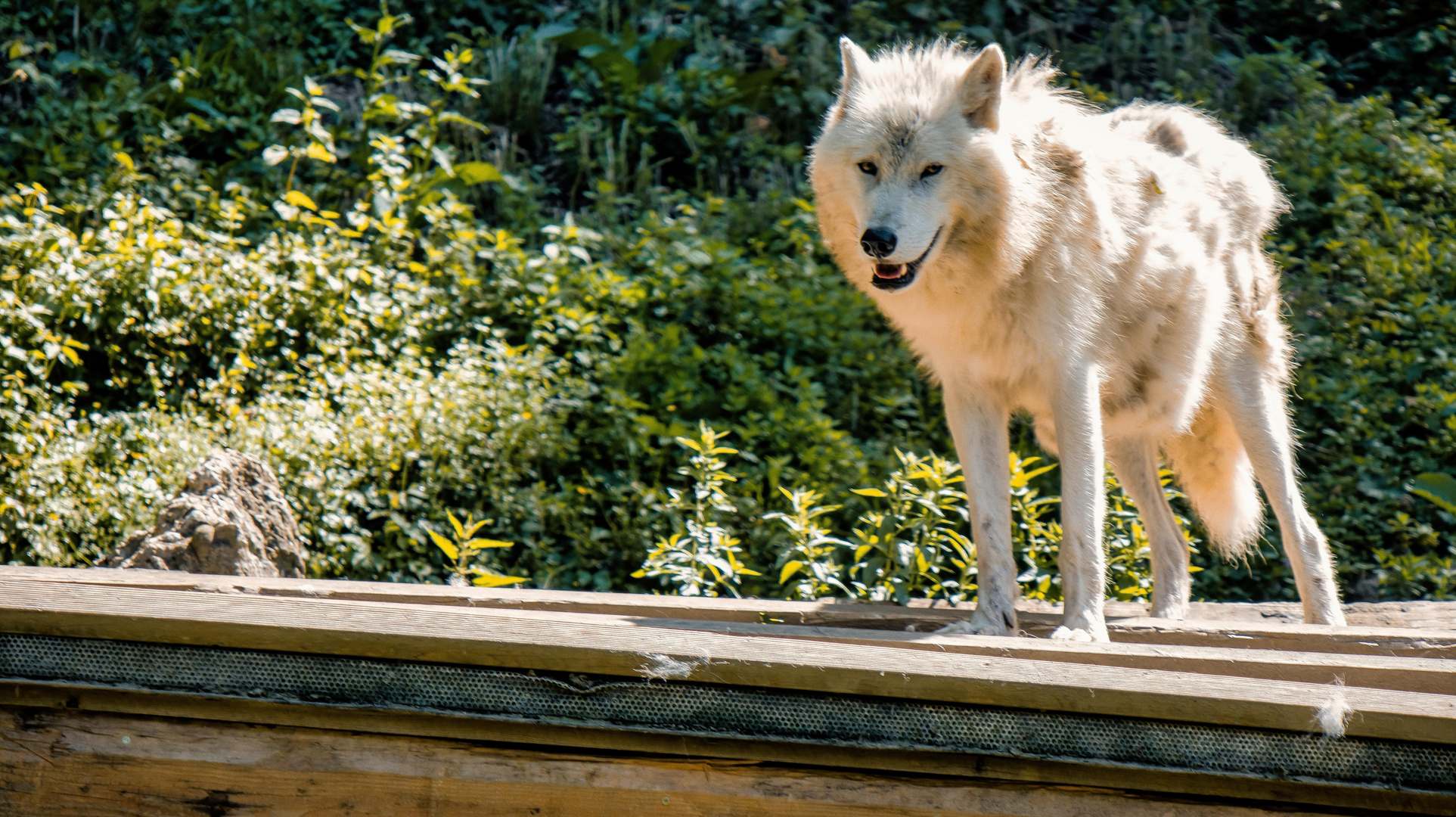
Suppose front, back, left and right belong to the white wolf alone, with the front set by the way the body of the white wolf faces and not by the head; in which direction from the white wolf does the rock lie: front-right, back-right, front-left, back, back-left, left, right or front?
front-right

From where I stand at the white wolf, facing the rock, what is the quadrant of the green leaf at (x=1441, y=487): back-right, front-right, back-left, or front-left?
back-right

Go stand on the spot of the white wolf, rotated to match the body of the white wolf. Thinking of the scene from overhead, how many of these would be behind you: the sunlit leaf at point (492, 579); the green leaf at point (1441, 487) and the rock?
1

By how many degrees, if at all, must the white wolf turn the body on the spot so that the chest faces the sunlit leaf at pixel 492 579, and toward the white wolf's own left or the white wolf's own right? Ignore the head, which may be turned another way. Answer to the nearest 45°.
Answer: approximately 45° to the white wolf's own right

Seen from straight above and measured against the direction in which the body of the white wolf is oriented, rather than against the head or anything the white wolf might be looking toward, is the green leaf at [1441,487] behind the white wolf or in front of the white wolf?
behind

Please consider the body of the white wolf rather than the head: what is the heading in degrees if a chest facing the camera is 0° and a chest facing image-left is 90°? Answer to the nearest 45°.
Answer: approximately 45°
